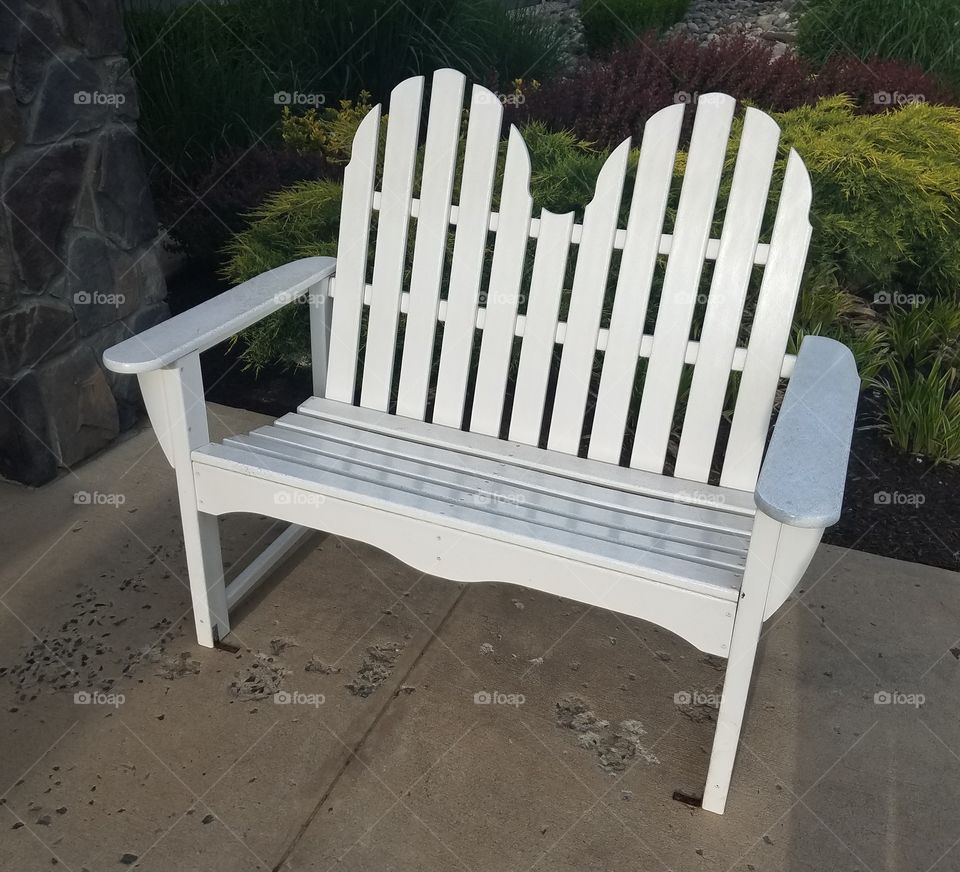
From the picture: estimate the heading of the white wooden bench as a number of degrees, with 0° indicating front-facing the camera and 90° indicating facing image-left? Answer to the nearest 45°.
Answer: approximately 45°

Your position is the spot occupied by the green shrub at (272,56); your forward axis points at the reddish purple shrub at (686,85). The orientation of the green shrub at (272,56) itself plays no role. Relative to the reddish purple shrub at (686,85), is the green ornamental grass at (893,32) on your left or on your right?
left

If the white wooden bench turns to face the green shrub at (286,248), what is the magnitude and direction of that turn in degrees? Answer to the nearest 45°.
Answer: approximately 90° to its right

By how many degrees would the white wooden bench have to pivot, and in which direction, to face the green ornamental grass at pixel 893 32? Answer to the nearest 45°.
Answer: approximately 180°

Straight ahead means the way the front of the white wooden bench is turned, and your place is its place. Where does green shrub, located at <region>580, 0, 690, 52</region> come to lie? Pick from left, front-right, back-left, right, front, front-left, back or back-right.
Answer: back-right

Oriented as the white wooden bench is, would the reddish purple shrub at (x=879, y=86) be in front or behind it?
behind

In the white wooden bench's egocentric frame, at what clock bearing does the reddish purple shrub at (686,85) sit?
The reddish purple shrub is roughly at 5 o'clock from the white wooden bench.

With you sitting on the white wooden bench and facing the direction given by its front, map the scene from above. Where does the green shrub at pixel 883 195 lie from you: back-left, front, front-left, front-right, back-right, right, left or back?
back

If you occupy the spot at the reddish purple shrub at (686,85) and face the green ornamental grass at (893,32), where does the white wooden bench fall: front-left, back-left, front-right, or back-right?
back-right

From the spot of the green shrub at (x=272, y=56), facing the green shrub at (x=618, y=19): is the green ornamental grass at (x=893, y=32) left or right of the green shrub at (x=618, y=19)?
right
